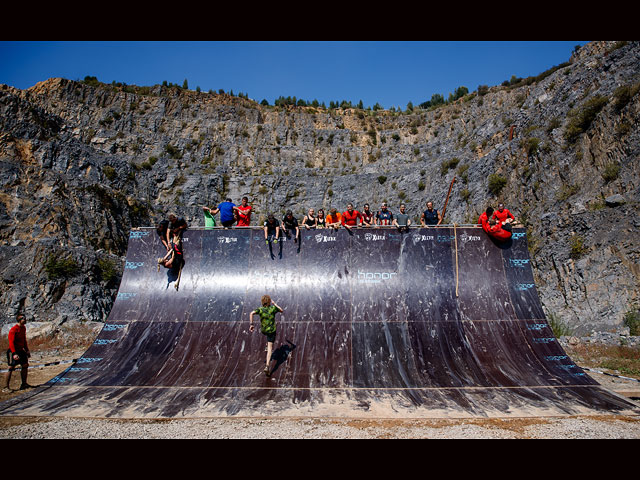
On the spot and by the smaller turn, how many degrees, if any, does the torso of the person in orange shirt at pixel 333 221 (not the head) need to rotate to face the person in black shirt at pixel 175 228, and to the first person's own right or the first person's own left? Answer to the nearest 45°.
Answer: approximately 90° to the first person's own right

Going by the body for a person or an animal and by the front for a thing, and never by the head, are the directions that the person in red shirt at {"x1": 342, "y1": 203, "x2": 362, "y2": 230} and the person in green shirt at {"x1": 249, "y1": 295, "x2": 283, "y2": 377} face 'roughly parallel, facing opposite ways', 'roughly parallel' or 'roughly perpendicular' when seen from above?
roughly parallel, facing opposite ways

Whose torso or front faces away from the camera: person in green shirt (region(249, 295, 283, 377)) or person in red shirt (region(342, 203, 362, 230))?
the person in green shirt

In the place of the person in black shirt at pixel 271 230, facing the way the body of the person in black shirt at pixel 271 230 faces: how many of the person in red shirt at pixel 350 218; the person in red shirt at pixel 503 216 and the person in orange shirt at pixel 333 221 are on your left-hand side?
3

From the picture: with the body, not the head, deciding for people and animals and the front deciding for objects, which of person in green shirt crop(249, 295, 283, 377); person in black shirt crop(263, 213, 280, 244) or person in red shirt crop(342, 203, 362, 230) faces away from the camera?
the person in green shirt

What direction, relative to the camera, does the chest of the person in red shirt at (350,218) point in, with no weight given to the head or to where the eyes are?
toward the camera

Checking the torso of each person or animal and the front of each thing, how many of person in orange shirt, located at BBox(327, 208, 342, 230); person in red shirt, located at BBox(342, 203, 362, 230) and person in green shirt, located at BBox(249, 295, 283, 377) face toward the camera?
2

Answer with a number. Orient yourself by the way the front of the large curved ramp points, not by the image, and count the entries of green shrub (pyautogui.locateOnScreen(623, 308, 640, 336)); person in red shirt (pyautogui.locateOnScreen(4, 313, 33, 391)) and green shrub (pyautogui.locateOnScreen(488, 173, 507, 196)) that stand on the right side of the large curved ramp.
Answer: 1

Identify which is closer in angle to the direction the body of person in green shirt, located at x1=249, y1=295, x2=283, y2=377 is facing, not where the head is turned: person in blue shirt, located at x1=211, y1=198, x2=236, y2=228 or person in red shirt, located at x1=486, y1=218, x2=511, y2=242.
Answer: the person in blue shirt

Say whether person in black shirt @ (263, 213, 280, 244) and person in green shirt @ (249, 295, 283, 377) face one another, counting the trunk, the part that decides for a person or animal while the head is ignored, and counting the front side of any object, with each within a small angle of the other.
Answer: yes

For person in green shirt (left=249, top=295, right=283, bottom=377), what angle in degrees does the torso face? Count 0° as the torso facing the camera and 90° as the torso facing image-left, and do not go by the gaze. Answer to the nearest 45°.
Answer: approximately 180°

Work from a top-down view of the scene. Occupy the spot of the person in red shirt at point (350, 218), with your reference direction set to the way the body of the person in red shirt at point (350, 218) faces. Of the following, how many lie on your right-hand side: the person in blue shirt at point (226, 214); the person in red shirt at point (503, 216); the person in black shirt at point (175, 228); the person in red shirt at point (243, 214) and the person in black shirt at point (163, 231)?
4

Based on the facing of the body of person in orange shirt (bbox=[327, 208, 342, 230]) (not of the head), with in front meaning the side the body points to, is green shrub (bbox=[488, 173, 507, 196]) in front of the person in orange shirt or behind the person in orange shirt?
behind

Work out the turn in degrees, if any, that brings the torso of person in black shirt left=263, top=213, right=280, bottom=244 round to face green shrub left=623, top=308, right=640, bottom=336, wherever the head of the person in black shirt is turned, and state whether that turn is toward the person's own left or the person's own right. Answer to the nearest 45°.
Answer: approximately 90° to the person's own left

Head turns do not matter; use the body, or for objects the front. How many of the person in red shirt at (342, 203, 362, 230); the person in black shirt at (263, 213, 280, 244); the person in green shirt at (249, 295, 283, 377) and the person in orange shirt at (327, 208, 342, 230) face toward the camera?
3
